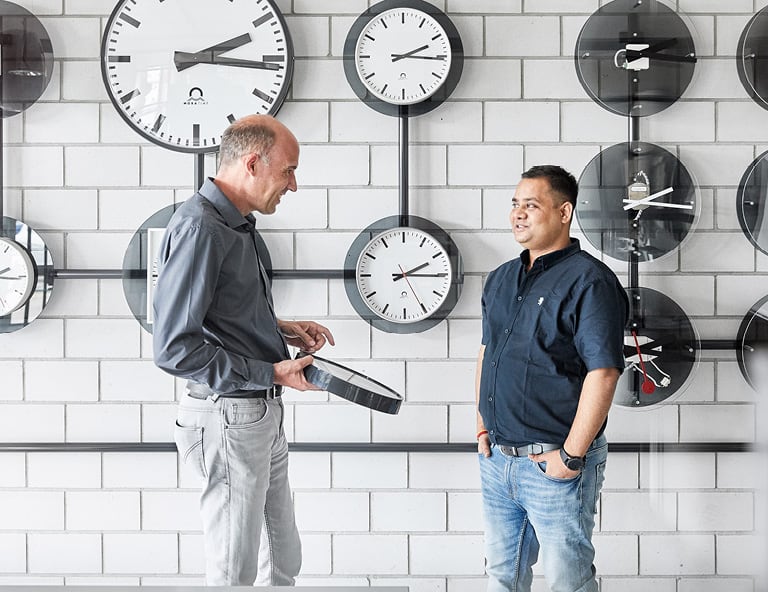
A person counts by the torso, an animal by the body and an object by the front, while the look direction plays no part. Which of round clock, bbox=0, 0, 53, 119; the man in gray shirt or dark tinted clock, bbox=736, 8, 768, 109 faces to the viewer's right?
the man in gray shirt

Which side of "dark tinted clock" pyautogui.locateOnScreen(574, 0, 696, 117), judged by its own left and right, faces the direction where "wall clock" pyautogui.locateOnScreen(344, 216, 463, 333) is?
right

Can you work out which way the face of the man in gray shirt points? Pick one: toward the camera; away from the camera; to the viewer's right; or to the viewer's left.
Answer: to the viewer's right

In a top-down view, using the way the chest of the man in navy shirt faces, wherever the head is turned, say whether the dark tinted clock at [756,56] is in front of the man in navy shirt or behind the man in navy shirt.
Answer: behind

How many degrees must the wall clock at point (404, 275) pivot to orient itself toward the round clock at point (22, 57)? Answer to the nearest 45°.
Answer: approximately 90° to its right

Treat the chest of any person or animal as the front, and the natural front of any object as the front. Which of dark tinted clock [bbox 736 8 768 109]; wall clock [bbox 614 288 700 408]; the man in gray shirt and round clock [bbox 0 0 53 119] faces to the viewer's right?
the man in gray shirt

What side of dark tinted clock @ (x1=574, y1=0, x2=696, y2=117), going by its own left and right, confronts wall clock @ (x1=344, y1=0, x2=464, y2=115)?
right

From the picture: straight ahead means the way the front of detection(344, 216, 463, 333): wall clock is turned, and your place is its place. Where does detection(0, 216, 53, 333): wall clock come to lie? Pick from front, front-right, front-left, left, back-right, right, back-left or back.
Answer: right

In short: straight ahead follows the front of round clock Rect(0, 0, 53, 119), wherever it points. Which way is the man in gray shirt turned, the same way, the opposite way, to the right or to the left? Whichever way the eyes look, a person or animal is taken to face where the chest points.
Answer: to the left

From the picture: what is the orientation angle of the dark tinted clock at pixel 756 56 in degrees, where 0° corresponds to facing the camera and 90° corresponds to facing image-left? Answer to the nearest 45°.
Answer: approximately 0°

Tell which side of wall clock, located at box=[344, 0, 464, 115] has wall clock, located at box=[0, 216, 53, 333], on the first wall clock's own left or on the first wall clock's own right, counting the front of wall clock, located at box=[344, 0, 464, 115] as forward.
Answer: on the first wall clock's own right
